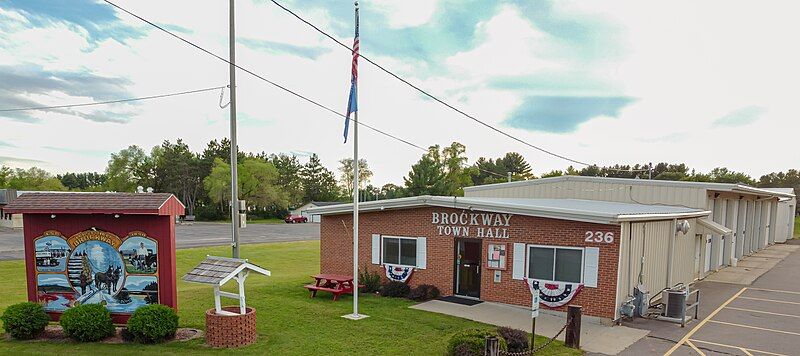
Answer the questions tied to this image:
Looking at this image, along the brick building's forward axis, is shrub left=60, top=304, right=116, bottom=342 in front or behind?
in front

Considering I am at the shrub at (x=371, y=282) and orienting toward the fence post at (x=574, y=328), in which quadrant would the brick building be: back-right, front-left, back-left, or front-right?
front-left

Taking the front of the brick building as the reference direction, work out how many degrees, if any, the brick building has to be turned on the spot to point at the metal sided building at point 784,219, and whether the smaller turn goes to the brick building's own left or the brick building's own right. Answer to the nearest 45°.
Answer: approximately 180°

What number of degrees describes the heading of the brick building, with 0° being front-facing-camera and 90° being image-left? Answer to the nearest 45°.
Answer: approximately 45°

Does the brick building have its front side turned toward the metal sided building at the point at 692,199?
no

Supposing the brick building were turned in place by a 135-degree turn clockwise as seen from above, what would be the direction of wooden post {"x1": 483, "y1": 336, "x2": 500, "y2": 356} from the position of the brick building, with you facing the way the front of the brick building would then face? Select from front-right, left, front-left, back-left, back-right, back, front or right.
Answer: back

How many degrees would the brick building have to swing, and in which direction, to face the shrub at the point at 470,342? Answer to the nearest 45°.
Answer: approximately 45° to its left

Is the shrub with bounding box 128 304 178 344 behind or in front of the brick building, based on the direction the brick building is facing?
in front
